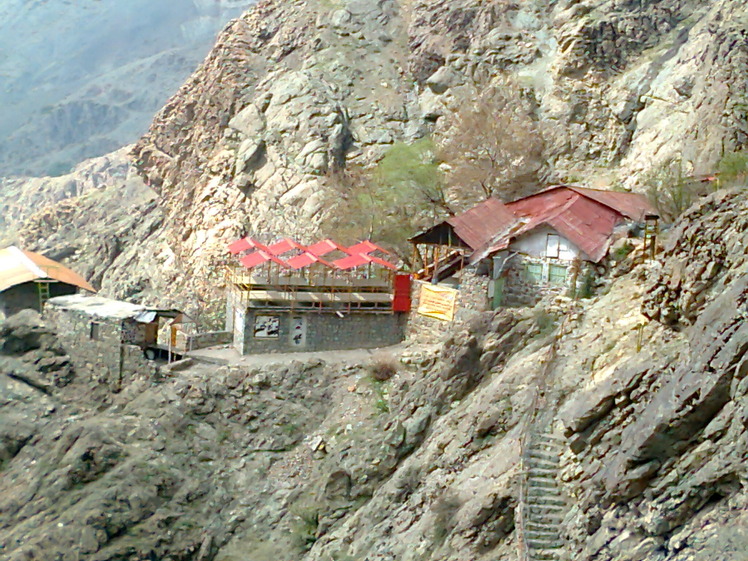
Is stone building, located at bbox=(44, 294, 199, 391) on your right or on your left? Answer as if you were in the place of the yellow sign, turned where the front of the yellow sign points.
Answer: on your right

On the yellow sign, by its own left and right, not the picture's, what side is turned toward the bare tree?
back

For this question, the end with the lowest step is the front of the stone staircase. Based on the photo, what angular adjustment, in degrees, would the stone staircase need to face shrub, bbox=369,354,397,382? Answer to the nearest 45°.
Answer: approximately 135° to its right

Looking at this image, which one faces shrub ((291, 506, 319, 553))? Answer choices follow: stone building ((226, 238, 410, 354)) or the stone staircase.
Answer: the stone building

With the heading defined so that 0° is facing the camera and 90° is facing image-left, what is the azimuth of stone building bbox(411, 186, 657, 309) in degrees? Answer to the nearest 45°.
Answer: approximately 0°

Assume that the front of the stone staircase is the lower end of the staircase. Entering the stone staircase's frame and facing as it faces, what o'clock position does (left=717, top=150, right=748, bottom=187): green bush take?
The green bush is roughly at 7 o'clock from the stone staircase.

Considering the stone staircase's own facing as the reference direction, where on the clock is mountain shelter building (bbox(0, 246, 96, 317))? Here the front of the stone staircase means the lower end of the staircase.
The mountain shelter building is roughly at 4 o'clock from the stone staircase.

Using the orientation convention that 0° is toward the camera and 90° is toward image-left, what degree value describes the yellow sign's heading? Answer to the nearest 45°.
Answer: approximately 0°

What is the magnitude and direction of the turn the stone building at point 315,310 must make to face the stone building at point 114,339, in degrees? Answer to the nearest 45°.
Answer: approximately 90° to its right
